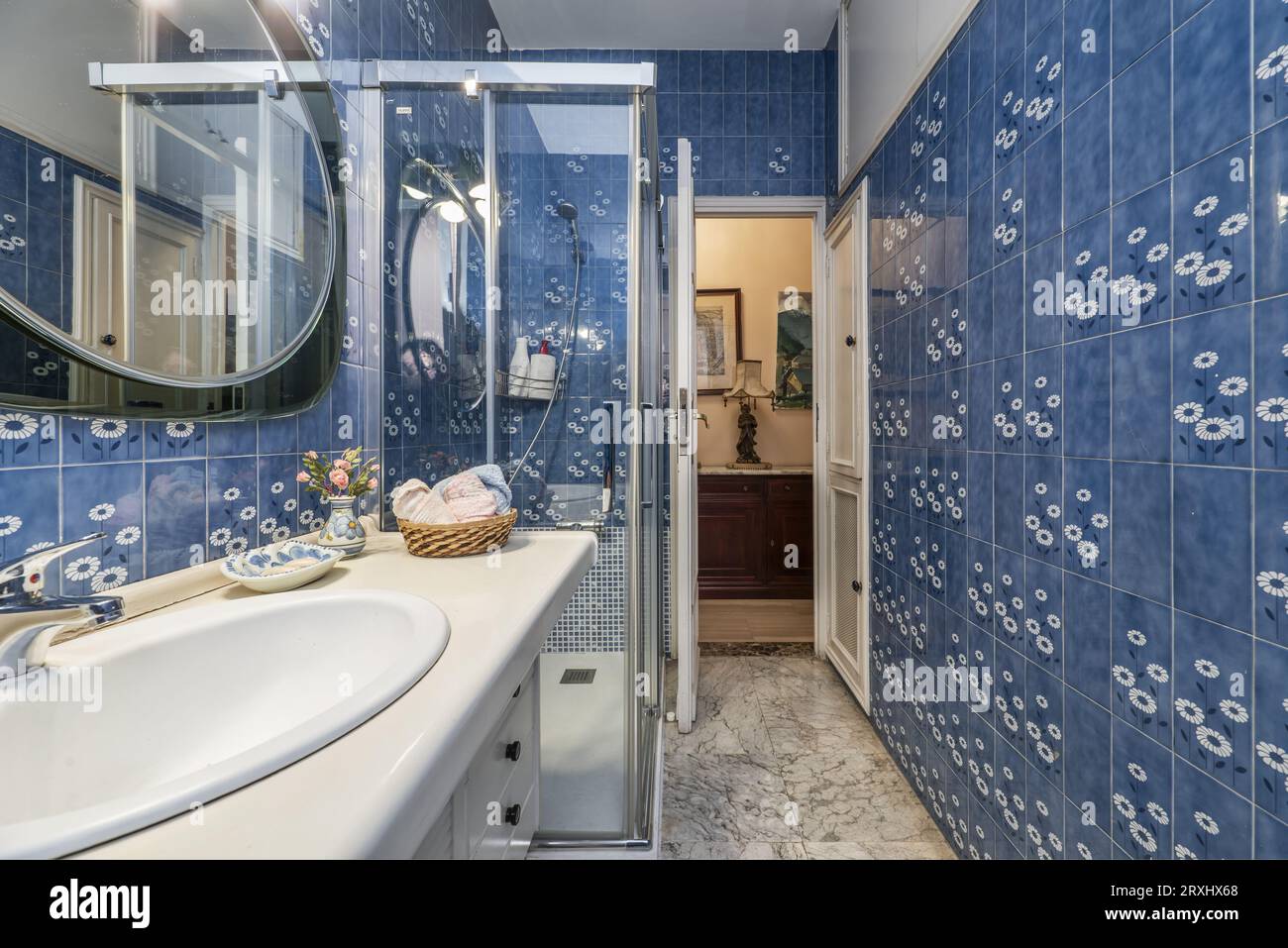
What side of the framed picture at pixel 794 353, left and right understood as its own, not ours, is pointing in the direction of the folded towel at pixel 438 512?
front

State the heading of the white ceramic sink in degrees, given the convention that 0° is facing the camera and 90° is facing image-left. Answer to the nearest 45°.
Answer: approximately 315°

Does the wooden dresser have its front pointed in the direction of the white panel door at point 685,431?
yes

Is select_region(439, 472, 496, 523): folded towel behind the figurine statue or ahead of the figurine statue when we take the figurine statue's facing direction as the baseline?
ahead

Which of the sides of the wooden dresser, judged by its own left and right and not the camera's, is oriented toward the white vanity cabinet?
front

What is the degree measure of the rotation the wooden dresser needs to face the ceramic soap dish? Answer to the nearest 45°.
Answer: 0° — it already faces it

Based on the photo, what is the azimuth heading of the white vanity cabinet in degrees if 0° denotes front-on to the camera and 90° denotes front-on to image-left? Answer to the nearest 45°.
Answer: approximately 315°

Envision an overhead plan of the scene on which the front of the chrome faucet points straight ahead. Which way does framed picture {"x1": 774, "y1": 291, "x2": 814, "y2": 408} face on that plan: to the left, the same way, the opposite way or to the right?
to the right

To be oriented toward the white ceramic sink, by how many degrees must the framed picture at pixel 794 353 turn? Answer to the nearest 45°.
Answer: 0° — it already faces it
